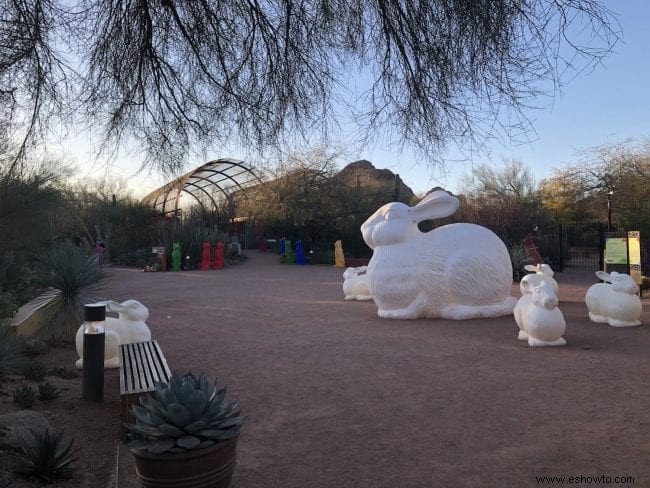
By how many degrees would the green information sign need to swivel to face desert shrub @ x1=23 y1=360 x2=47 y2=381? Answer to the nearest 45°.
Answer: approximately 45° to its right

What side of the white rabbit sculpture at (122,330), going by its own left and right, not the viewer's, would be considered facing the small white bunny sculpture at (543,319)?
front

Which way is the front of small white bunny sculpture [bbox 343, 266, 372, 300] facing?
to the viewer's left

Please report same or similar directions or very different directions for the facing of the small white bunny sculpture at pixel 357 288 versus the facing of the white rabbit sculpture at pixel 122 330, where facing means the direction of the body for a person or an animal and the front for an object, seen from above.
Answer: very different directions

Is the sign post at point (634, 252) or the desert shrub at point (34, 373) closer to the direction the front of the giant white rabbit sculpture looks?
the desert shrub

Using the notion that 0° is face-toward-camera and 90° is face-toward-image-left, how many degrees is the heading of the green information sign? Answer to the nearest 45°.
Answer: approximately 0°

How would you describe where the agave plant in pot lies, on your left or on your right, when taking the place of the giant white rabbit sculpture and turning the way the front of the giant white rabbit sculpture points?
on your left

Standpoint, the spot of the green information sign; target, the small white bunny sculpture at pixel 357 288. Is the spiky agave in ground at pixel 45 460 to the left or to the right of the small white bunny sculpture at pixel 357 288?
left

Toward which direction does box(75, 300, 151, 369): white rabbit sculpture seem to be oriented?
to the viewer's right

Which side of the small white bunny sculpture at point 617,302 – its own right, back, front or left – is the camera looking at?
right

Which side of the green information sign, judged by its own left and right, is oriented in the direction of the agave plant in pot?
front

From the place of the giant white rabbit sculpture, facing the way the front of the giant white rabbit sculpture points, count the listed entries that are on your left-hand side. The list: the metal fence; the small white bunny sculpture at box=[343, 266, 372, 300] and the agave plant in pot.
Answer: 1

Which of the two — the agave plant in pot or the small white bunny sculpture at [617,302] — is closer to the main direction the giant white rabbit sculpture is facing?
the agave plant in pot

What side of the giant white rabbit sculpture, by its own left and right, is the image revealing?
left

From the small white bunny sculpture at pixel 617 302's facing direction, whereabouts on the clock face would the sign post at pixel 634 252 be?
The sign post is roughly at 9 o'clock from the small white bunny sculpture.
